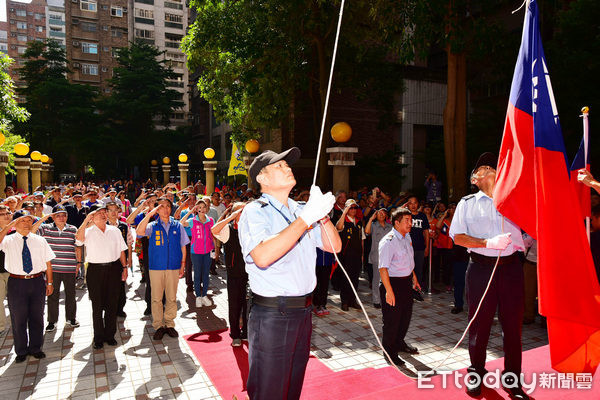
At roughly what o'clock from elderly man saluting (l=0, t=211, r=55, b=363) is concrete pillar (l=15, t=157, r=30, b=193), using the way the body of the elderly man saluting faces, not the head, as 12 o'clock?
The concrete pillar is roughly at 6 o'clock from the elderly man saluting.

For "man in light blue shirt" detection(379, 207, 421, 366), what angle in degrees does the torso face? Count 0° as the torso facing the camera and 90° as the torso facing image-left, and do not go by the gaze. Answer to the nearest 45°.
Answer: approximately 315°

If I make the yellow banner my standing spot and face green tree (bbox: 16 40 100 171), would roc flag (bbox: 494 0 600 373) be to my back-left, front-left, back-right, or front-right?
back-left

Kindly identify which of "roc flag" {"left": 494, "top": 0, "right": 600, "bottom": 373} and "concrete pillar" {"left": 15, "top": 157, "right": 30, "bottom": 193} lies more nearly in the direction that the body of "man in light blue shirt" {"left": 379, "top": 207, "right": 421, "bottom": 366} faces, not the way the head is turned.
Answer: the roc flag

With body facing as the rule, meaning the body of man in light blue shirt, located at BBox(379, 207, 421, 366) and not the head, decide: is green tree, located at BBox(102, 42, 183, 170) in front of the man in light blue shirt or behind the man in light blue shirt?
behind

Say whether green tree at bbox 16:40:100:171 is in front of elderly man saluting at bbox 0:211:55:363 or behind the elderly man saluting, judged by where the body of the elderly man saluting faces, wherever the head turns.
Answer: behind

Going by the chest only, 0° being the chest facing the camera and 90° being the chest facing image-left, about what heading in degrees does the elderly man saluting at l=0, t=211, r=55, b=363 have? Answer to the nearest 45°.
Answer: approximately 0°

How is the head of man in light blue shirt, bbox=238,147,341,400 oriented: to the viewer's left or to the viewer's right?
to the viewer's right

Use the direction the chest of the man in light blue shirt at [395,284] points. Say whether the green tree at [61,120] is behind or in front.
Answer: behind
